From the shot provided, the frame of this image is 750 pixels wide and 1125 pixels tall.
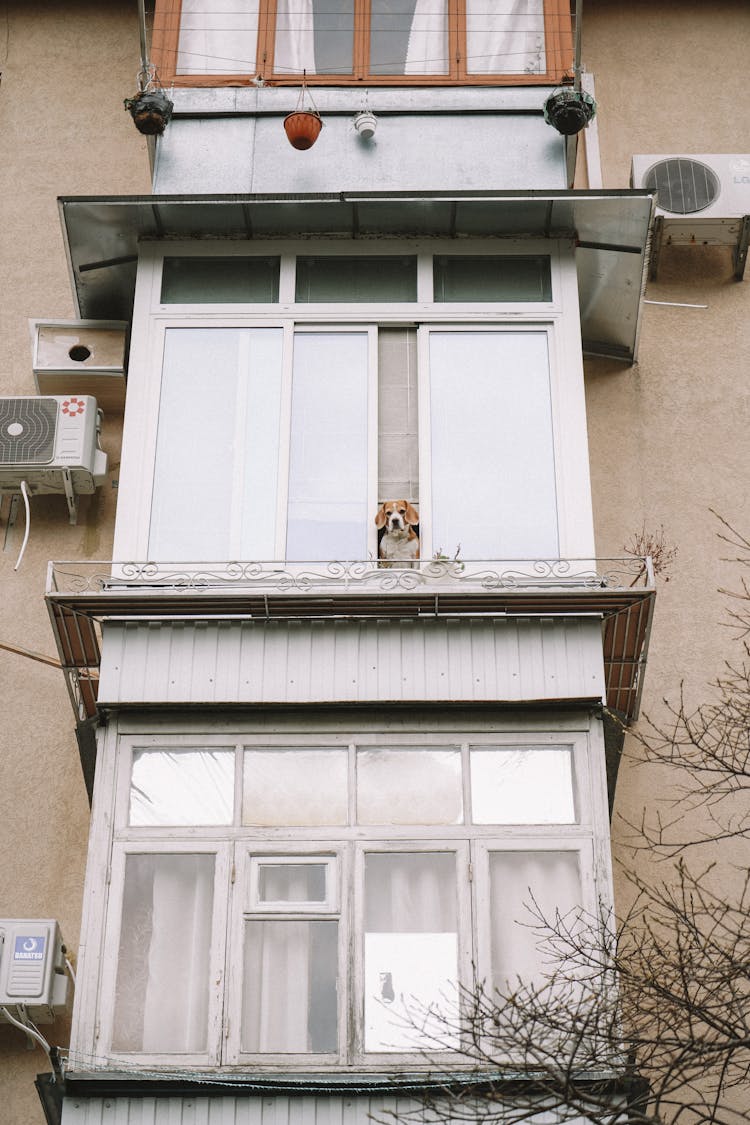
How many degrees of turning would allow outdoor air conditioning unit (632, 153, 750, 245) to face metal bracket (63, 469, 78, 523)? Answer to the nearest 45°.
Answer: approximately 90° to its right

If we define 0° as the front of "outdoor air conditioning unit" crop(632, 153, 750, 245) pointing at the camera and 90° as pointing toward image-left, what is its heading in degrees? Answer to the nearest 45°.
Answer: approximately 0°

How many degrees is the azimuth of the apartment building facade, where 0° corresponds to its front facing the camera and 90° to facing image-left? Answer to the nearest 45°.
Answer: approximately 0°

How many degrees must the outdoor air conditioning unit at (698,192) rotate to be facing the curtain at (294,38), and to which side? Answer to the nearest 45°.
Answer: approximately 45° to its right

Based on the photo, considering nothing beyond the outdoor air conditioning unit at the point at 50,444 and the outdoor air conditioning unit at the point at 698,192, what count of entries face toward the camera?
2

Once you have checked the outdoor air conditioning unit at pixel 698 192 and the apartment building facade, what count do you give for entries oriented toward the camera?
2
